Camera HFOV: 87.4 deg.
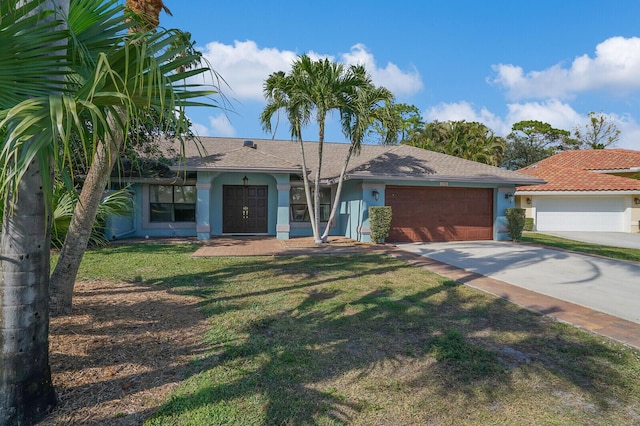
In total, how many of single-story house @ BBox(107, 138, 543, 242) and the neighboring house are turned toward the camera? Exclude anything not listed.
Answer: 2

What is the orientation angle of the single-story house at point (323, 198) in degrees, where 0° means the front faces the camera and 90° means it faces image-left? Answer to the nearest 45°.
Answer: approximately 0°

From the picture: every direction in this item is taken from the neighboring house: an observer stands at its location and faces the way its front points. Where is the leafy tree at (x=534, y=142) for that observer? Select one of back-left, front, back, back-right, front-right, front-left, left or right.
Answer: back

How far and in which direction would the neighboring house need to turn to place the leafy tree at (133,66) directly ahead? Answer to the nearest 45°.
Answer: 0° — it already faces it

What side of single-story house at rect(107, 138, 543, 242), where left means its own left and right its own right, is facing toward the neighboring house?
left

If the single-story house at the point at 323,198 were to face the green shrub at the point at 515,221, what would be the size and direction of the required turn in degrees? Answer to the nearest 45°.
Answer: approximately 90° to its left
